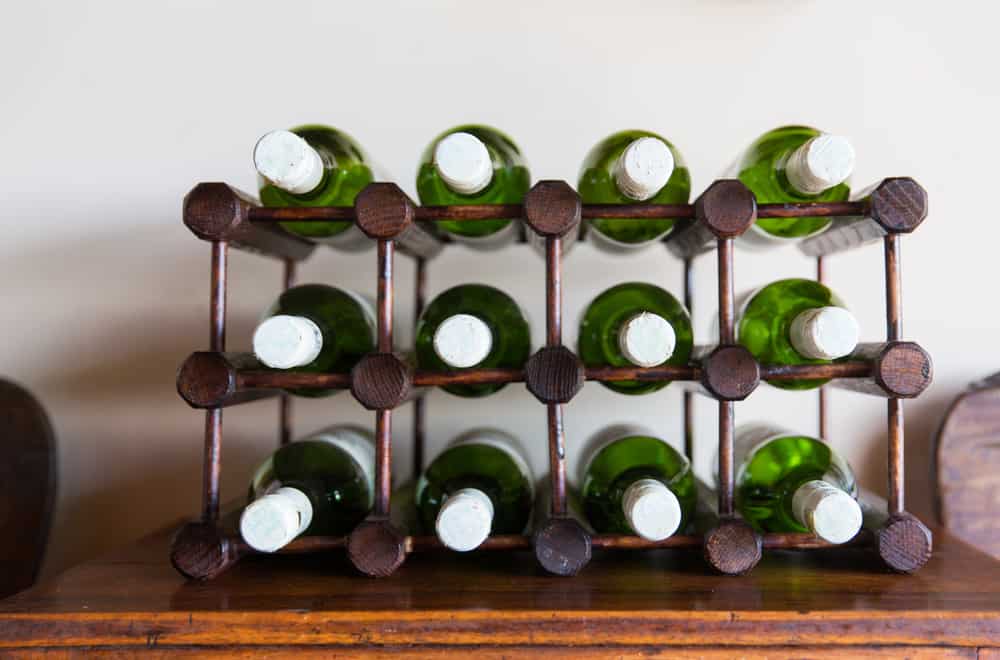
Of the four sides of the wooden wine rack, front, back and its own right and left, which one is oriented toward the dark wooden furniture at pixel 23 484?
right

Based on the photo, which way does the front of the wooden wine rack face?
toward the camera

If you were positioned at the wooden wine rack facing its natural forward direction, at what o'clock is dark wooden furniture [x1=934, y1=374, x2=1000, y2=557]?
The dark wooden furniture is roughly at 8 o'clock from the wooden wine rack.
